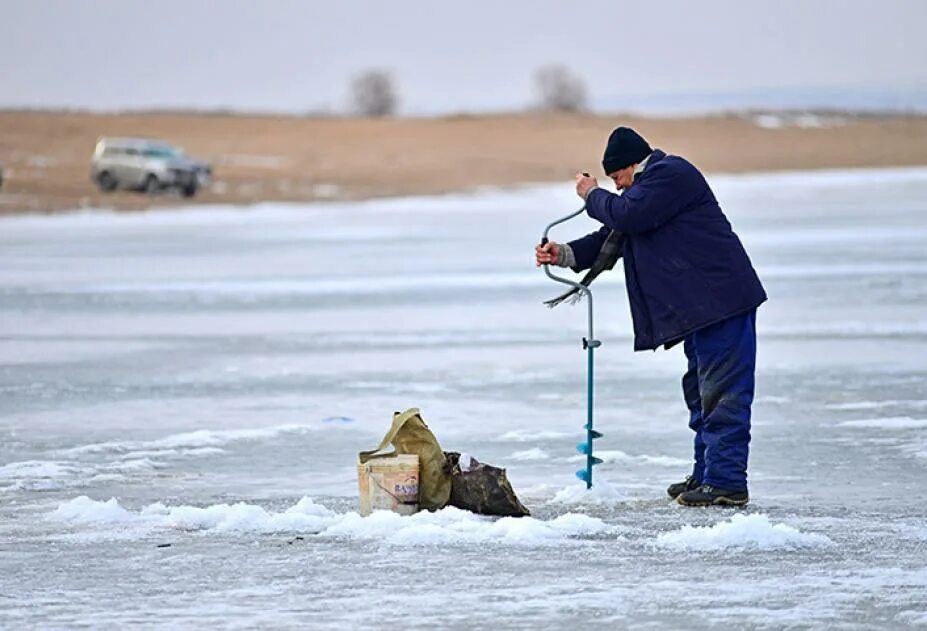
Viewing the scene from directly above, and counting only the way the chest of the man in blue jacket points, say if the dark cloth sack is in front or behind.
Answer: in front

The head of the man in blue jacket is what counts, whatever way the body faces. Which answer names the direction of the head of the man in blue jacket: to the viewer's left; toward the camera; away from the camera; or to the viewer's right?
to the viewer's left

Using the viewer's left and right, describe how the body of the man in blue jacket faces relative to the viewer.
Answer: facing to the left of the viewer

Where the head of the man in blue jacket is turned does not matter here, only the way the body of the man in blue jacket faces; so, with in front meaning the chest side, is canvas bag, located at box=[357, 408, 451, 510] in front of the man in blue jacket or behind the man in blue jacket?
in front
